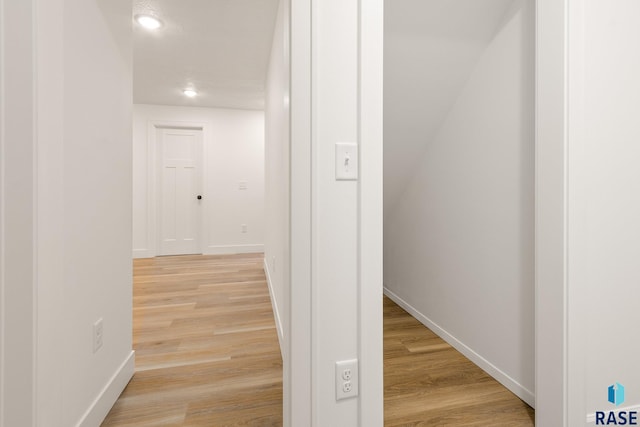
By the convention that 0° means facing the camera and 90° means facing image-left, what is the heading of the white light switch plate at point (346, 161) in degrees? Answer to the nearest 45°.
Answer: approximately 0°

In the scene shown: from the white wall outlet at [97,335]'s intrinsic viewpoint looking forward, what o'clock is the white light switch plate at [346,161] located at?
The white light switch plate is roughly at 12 o'clock from the white wall outlet.

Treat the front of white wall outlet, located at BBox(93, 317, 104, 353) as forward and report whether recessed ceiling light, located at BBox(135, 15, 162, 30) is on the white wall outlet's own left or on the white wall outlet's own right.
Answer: on the white wall outlet's own left

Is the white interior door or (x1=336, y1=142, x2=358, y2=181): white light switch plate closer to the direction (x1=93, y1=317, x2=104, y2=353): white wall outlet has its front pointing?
the white light switch plate

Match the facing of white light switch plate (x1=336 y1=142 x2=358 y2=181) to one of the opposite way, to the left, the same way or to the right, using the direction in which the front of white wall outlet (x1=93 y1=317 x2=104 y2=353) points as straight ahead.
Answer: to the right

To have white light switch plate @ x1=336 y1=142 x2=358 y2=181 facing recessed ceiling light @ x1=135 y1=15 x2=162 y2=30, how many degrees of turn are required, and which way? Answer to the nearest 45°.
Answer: approximately 135° to its right

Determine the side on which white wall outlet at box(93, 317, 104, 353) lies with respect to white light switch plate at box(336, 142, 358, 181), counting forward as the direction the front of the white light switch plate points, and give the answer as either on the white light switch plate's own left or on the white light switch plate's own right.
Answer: on the white light switch plate's own right

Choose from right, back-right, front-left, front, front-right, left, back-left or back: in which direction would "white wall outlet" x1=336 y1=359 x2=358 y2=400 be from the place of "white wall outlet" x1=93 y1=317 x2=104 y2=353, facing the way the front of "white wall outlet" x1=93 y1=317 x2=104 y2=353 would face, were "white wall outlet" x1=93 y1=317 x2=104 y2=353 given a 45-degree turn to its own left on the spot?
front-right

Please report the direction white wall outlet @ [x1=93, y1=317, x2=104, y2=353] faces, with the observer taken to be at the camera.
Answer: facing the viewer and to the right of the viewer

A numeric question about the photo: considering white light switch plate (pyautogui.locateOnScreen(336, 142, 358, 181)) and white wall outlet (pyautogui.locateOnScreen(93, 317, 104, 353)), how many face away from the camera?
0

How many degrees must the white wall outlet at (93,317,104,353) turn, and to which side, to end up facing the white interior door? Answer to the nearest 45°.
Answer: approximately 135° to its left
